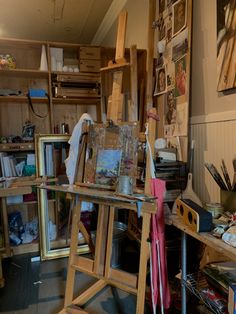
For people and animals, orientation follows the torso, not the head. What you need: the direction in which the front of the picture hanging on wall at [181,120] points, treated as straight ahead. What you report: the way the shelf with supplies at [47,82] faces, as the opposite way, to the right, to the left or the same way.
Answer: to the left

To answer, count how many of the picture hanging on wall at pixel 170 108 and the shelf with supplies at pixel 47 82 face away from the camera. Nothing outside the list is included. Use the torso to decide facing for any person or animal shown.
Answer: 0

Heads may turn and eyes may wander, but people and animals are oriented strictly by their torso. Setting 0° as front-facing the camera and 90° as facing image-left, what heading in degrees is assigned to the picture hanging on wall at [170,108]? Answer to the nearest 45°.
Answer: approximately 45°

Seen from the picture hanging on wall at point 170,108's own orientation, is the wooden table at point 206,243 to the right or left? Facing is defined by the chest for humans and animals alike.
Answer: on its left

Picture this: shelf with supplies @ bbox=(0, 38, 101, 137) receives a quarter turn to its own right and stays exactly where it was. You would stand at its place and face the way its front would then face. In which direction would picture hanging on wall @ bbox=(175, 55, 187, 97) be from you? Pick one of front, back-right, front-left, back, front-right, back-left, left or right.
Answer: back-left

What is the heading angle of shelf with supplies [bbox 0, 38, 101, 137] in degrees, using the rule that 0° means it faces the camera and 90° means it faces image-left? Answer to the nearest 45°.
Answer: approximately 0°

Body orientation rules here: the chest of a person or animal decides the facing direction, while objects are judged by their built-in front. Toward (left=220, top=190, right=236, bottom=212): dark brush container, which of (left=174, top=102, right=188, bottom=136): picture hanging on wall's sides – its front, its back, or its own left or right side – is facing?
left

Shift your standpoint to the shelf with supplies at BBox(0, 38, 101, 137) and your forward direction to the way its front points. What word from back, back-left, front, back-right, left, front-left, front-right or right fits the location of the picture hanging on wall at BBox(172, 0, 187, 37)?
front-left

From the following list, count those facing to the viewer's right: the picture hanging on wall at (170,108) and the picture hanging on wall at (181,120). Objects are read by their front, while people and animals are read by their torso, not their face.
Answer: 0
